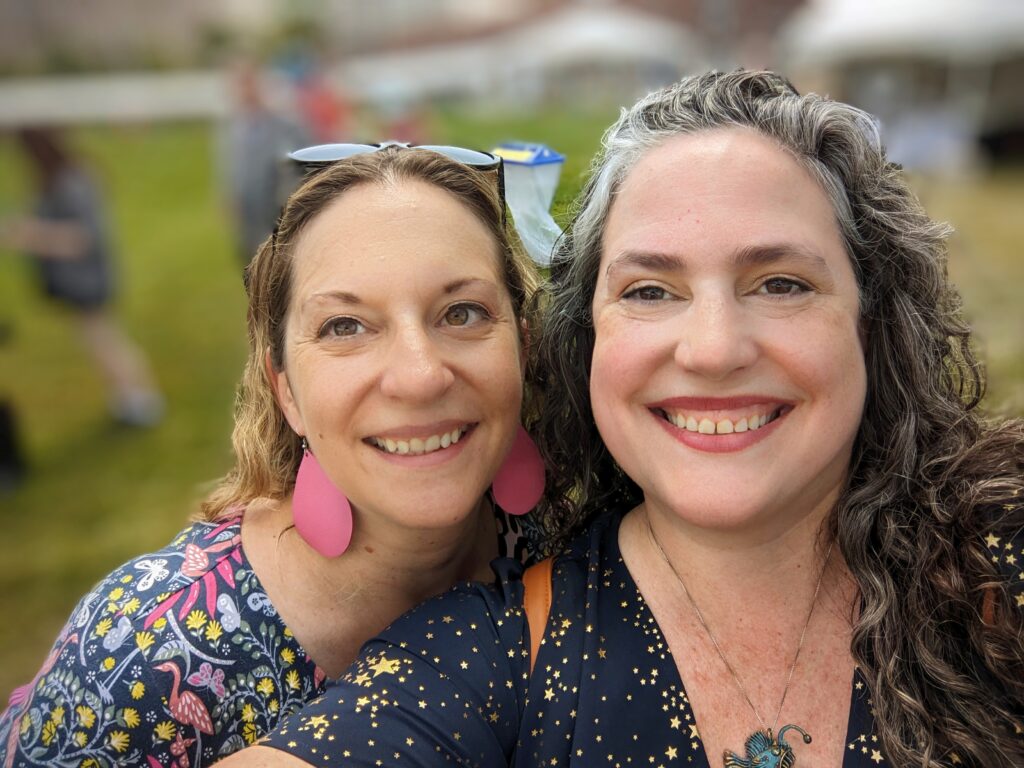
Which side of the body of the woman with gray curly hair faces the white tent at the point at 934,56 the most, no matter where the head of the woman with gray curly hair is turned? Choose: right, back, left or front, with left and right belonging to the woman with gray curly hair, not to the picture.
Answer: back

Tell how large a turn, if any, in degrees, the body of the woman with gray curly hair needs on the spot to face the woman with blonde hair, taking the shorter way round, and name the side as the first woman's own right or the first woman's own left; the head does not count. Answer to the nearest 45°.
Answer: approximately 90° to the first woman's own right

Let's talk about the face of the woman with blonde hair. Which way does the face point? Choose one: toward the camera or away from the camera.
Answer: toward the camera

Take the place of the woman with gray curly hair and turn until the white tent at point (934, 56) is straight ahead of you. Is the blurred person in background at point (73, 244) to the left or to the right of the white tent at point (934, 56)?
left

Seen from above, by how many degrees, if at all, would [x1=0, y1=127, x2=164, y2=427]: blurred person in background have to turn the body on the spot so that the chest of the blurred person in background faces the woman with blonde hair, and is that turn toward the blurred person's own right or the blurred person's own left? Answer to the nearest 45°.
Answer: approximately 90° to the blurred person's own left

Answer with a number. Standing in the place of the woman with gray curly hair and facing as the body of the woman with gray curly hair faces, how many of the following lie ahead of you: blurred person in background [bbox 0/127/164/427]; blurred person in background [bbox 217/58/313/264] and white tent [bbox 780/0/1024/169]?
0

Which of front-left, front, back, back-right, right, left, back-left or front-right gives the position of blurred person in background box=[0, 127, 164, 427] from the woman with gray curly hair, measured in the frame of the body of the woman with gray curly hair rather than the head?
back-right

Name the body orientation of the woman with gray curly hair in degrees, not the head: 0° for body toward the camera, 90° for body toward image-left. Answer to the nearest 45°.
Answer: approximately 0°

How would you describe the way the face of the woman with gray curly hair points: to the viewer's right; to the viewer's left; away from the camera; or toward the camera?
toward the camera

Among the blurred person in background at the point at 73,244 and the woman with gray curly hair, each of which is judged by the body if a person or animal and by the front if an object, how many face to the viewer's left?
1

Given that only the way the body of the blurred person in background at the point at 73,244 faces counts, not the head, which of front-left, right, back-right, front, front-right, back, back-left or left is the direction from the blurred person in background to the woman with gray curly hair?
left

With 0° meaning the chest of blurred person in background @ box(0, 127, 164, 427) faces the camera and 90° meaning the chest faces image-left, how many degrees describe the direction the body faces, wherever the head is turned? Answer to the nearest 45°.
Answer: approximately 90°

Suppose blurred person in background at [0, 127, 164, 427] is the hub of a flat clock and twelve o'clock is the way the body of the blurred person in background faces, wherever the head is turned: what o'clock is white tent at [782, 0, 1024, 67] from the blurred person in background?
The white tent is roughly at 5 o'clock from the blurred person in background.

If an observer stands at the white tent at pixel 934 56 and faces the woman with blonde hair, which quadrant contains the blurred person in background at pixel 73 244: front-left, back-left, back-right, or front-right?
front-right

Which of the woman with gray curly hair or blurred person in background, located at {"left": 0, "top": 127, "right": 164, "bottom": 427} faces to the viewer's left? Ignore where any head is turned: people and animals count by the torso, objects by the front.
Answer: the blurred person in background
